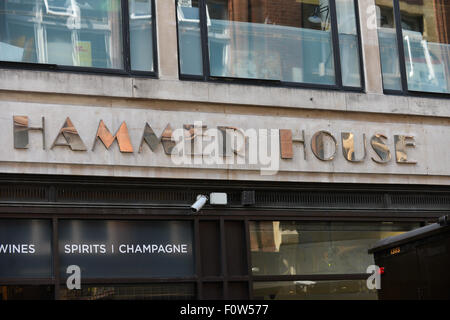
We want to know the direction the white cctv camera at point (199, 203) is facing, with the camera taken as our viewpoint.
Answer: facing the viewer and to the left of the viewer
